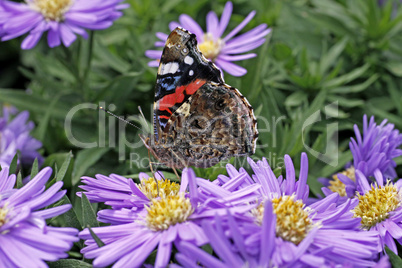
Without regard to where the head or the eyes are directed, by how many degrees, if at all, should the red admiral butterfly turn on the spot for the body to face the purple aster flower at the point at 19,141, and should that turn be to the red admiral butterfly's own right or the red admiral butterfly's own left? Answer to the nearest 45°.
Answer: approximately 45° to the red admiral butterfly's own right

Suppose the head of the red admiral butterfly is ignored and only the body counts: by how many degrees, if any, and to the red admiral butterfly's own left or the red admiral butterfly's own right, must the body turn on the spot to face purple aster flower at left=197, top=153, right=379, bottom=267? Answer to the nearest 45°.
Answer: approximately 135° to the red admiral butterfly's own left

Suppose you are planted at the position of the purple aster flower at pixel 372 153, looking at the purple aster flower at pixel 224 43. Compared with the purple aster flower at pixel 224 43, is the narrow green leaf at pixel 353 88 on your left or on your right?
right

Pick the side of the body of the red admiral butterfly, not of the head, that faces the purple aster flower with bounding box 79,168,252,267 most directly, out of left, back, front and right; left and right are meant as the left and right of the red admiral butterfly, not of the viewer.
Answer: left

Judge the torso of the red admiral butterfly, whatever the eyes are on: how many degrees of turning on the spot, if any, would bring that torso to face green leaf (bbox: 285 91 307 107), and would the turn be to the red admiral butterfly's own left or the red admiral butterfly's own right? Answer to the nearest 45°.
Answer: approximately 135° to the red admiral butterfly's own right

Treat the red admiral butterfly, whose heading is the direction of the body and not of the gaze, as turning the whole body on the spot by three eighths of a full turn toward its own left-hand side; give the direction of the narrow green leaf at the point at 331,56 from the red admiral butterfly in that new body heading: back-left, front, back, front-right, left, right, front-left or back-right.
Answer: left

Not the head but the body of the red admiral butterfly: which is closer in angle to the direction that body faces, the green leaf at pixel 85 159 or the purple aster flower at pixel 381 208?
the green leaf

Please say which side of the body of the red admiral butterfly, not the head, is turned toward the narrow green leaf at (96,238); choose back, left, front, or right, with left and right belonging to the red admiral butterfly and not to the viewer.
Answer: left

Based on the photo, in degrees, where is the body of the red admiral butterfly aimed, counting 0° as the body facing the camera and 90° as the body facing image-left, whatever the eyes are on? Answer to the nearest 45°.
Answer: approximately 90°

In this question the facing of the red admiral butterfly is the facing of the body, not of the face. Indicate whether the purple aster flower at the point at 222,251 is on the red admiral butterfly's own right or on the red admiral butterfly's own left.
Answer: on the red admiral butterfly's own left

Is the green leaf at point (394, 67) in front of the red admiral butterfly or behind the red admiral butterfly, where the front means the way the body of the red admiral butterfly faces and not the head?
behind

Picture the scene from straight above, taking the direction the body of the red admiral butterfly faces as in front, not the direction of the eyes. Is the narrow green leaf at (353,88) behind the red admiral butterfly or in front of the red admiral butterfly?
behind

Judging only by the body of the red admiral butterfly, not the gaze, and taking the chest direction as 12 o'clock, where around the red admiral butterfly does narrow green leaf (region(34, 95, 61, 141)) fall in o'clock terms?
The narrow green leaf is roughly at 1 o'clock from the red admiral butterfly.
